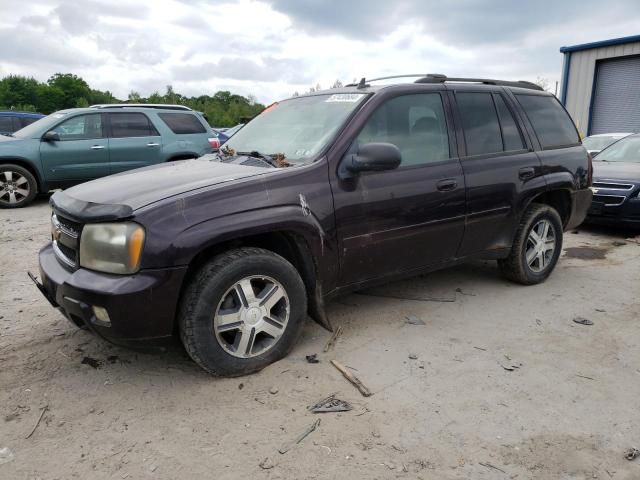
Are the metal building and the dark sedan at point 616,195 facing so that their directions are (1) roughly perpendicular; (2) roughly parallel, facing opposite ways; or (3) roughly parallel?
roughly parallel

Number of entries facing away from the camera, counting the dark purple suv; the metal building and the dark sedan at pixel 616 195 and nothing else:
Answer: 0

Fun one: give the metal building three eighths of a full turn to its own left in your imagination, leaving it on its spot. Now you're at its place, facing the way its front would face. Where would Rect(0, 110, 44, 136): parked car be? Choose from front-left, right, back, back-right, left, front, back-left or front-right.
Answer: back-right

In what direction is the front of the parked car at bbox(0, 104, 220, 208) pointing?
to the viewer's left

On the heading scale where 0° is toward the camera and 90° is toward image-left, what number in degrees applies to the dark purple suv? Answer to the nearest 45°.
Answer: approximately 45°

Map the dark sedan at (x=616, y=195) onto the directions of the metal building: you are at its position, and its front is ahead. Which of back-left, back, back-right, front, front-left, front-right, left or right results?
front-left

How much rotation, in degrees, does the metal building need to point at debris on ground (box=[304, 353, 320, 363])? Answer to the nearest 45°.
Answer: approximately 45° to its left

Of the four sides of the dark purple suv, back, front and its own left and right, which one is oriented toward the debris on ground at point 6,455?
front

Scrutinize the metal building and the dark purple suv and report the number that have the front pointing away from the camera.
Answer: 0

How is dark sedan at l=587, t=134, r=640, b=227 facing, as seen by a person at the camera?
facing the viewer and to the left of the viewer

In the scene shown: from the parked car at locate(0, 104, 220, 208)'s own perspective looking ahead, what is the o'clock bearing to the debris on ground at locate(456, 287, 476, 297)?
The debris on ground is roughly at 8 o'clock from the parked car.

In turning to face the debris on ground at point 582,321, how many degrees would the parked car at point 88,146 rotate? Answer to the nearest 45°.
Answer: approximately 135° to its left

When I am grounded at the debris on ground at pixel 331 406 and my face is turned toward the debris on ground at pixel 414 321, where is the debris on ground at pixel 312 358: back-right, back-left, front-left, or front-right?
front-left

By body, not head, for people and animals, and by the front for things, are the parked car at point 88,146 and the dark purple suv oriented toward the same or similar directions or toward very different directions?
same or similar directions

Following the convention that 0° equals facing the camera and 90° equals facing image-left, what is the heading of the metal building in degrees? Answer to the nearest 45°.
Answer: approximately 45°

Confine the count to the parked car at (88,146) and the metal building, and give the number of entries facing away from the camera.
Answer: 0

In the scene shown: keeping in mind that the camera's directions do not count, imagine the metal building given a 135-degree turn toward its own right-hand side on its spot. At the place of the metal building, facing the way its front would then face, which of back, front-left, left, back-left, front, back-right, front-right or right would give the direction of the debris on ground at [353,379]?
back

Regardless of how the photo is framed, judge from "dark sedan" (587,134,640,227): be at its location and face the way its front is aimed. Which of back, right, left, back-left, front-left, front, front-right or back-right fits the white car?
back-right

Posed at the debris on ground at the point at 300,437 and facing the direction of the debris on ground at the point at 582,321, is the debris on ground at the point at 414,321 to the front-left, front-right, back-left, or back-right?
front-left

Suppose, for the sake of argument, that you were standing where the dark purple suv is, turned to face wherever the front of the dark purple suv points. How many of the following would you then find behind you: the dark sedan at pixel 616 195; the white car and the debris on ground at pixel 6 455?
2
